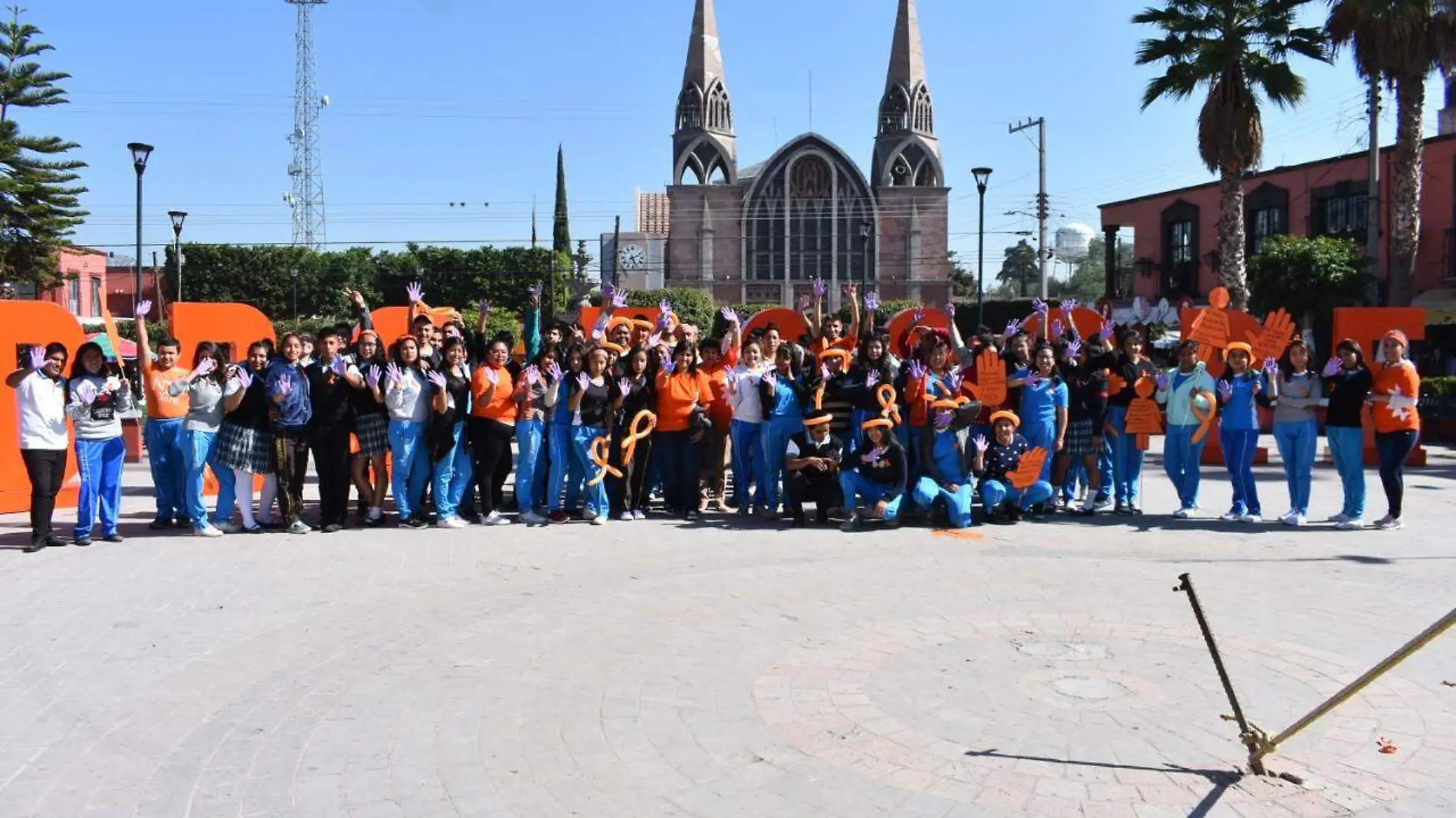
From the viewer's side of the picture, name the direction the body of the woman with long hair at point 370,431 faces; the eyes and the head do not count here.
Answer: toward the camera

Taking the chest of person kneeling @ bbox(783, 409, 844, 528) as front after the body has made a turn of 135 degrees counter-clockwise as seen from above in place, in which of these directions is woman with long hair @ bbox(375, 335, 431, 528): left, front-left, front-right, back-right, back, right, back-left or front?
back-left

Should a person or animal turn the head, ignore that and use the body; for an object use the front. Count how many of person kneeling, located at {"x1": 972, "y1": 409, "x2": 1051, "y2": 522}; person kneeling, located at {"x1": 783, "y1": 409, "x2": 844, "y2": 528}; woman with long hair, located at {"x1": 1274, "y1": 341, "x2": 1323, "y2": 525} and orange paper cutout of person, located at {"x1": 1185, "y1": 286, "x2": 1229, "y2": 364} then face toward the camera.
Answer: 4

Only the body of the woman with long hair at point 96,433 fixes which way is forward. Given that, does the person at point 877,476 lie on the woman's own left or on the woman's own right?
on the woman's own left

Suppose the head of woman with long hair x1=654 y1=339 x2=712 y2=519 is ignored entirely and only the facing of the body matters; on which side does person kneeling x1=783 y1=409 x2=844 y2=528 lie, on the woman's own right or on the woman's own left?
on the woman's own left

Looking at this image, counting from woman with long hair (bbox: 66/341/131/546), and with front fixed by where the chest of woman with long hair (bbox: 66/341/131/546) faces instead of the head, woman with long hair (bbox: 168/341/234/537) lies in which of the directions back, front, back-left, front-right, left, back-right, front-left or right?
left

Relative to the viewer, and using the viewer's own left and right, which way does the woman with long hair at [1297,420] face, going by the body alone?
facing the viewer

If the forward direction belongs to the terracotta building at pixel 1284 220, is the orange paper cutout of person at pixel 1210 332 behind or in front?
in front

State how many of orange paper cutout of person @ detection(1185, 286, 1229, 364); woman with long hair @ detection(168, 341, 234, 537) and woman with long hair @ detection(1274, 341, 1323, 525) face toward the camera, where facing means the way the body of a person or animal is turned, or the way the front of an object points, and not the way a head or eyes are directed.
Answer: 3

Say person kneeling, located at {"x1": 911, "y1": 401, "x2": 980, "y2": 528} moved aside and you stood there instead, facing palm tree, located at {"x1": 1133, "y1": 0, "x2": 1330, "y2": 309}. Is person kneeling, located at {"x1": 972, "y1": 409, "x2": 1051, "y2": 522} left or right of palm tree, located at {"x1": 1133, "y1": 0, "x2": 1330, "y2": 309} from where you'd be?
right

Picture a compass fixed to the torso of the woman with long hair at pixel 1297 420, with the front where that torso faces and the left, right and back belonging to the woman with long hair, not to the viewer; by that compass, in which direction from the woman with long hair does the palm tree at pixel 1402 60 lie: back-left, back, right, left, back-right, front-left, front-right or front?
back

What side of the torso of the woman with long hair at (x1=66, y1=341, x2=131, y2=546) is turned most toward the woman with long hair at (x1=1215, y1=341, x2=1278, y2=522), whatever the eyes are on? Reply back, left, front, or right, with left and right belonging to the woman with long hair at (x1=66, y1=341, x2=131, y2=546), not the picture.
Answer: left

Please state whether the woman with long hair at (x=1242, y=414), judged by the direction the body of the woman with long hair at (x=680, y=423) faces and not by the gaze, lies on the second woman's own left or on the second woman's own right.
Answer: on the second woman's own left

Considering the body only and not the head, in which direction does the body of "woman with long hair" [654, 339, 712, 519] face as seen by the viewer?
toward the camera
